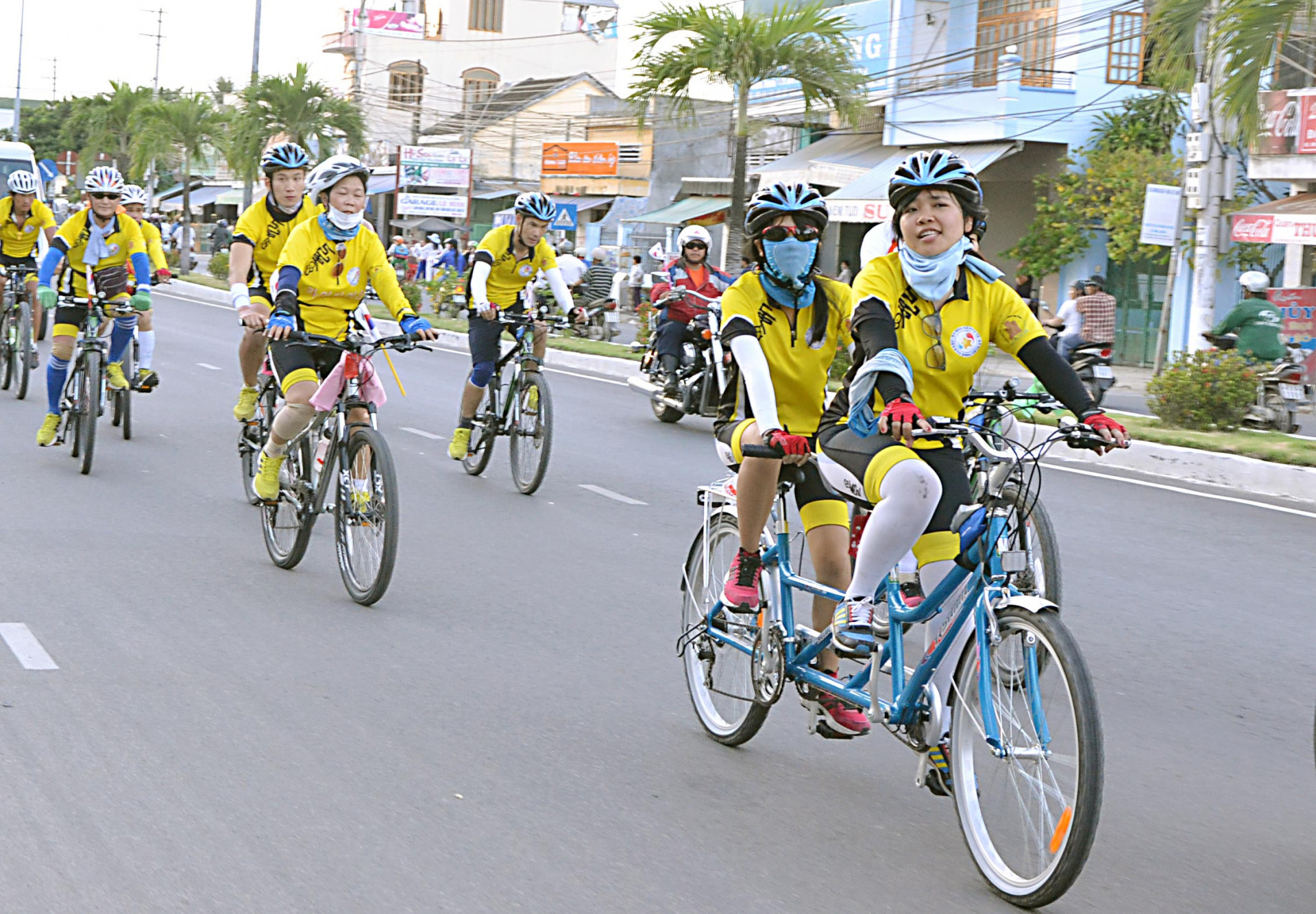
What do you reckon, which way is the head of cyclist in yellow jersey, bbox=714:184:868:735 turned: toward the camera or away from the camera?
toward the camera

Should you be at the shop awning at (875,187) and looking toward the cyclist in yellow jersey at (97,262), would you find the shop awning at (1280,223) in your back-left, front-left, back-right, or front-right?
front-left

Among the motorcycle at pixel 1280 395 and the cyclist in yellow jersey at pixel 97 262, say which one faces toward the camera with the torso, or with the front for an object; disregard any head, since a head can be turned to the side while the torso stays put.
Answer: the cyclist in yellow jersey

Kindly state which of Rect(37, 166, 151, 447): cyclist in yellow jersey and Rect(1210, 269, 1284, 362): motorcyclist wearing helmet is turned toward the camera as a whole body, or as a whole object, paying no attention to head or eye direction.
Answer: the cyclist in yellow jersey

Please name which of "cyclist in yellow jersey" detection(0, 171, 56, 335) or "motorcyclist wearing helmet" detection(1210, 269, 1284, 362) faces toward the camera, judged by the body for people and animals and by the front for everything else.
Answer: the cyclist in yellow jersey

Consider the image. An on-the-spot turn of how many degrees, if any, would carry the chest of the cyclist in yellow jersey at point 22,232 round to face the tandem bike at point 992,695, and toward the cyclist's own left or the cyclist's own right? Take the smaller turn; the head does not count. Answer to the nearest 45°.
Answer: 0° — they already face it

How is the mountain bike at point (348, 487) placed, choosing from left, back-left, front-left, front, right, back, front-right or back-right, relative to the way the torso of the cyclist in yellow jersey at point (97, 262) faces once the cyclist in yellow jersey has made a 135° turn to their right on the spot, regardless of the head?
back-left

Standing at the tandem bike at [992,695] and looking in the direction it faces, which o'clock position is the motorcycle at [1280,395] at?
The motorcycle is roughly at 8 o'clock from the tandem bike.

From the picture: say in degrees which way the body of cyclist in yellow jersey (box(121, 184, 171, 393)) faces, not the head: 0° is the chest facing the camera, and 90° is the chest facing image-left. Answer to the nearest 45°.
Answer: approximately 0°

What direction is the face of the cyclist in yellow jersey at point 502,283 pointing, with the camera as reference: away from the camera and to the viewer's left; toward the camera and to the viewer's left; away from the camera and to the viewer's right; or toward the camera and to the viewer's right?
toward the camera and to the viewer's right

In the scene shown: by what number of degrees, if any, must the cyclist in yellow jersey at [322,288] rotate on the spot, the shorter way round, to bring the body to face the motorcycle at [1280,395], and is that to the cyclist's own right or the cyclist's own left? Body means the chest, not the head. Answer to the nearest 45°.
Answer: approximately 90° to the cyclist's own left

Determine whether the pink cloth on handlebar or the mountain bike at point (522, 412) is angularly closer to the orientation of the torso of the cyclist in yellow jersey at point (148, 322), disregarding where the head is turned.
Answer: the pink cloth on handlebar

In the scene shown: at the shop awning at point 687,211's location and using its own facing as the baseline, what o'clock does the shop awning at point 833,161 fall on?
the shop awning at point 833,161 is roughly at 10 o'clock from the shop awning at point 687,211.

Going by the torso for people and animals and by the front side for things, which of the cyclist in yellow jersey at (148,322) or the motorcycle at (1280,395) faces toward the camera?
the cyclist in yellow jersey

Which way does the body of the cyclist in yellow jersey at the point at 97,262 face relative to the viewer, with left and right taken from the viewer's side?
facing the viewer

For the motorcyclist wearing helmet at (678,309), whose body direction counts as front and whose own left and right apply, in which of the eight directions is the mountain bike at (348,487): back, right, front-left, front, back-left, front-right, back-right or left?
front-right
